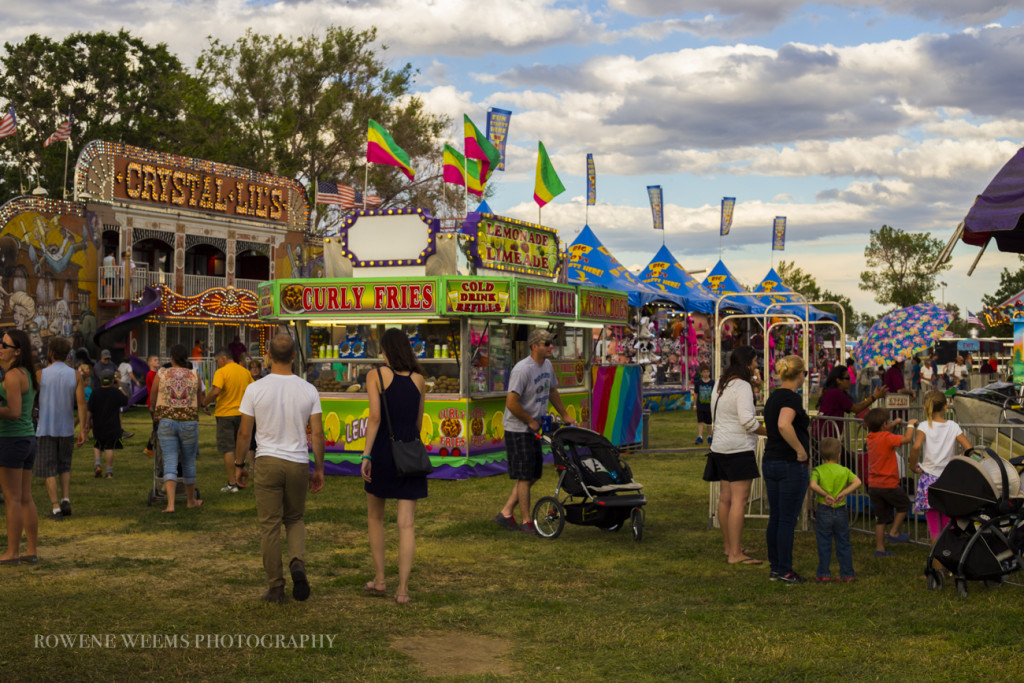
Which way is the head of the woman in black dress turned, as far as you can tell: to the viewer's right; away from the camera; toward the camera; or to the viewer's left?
away from the camera

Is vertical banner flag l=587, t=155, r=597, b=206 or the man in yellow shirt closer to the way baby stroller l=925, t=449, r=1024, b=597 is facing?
the man in yellow shirt

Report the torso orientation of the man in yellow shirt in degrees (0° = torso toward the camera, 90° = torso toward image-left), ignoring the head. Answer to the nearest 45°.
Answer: approximately 135°

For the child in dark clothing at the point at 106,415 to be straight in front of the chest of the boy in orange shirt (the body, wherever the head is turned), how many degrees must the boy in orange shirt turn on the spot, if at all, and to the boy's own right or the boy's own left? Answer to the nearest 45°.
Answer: approximately 135° to the boy's own left

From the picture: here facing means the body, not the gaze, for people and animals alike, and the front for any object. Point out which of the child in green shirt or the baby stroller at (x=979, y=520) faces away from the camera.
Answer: the child in green shirt

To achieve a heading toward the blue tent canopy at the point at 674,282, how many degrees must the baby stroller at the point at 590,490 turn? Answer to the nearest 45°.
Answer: approximately 135° to its left

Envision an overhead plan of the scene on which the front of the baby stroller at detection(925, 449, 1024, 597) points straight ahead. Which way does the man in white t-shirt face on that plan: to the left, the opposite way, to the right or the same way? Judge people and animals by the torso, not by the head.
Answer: to the right

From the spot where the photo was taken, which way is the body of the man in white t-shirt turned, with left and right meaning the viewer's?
facing away from the viewer

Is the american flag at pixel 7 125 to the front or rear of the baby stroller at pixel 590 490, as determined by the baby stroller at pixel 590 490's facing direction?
to the rear

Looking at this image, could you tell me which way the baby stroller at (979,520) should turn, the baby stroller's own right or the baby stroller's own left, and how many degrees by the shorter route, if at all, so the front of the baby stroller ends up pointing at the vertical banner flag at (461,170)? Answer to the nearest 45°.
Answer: approximately 90° to the baby stroller's own right

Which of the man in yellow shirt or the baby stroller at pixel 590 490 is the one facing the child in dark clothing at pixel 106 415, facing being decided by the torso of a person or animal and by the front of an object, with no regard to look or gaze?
the man in yellow shirt

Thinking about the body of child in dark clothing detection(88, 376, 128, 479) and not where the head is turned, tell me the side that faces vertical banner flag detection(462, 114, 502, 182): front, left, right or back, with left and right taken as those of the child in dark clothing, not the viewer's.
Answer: right

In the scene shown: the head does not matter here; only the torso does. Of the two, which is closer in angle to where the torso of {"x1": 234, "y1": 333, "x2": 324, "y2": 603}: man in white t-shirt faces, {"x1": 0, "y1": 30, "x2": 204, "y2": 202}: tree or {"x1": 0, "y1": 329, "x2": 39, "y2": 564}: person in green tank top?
the tree

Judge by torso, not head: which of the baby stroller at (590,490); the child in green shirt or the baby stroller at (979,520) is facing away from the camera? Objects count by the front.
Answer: the child in green shirt

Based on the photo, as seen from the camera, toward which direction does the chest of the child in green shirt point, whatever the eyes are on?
away from the camera

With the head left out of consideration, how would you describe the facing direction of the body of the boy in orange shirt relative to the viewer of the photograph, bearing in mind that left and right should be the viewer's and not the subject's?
facing away from the viewer and to the right of the viewer

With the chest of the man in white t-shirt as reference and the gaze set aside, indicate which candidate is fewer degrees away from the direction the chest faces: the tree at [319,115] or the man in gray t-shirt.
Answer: the tree
